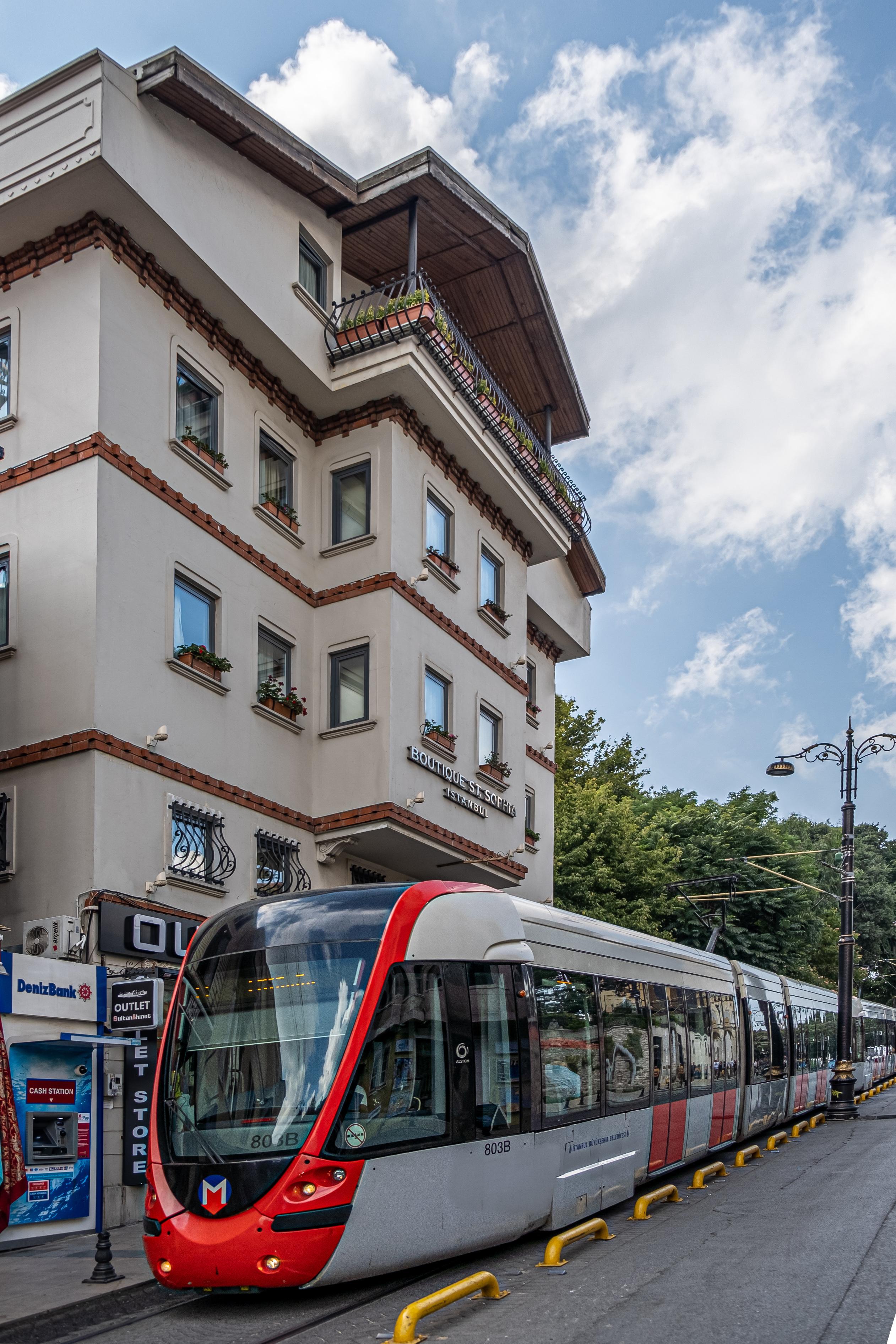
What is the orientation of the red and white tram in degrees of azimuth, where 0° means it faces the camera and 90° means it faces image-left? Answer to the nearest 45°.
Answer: approximately 45°

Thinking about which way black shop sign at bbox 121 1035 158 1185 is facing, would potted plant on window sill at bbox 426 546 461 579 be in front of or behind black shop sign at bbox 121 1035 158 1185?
behind

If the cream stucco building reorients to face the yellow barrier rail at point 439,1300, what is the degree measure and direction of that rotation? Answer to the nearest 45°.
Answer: approximately 45° to its right

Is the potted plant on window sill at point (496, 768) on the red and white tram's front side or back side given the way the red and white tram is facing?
on the back side

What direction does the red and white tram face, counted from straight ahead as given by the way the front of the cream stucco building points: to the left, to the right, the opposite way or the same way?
to the right

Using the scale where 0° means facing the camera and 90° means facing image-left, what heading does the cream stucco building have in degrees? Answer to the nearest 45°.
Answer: approximately 315°

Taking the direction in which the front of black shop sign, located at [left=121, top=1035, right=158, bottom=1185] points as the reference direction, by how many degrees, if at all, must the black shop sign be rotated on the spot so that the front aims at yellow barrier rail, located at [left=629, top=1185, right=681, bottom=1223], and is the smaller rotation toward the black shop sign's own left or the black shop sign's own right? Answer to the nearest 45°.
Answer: approximately 45° to the black shop sign's own left
